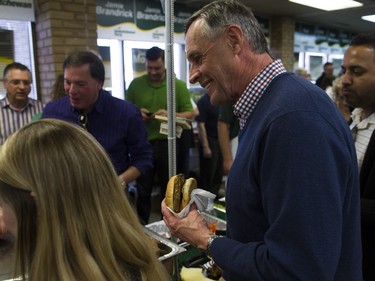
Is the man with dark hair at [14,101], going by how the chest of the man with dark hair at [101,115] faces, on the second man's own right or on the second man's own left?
on the second man's own right

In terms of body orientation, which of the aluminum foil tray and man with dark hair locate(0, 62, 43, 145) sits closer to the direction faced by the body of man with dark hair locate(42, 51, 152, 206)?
the aluminum foil tray

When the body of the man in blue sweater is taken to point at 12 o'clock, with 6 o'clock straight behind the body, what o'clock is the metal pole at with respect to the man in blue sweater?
The metal pole is roughly at 2 o'clock from the man in blue sweater.

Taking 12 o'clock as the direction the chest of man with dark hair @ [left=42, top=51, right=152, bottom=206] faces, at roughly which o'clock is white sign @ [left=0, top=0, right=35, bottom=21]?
The white sign is roughly at 4 o'clock from the man with dark hair.

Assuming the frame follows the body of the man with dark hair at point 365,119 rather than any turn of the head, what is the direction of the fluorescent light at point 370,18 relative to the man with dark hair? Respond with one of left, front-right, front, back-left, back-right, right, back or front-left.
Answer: back-right

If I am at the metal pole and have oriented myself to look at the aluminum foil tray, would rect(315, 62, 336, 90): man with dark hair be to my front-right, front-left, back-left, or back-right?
back-left

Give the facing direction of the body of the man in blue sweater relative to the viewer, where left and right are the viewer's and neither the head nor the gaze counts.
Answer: facing to the left of the viewer

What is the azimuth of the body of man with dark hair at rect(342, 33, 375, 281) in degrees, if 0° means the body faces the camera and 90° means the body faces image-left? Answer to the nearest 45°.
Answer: approximately 45°

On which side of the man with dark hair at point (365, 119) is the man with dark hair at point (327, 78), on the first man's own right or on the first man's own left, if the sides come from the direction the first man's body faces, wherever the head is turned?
on the first man's own right

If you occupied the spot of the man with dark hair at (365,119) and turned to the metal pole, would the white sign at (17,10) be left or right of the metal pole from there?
right

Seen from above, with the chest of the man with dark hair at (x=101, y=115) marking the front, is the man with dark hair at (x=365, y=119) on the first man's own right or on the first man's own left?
on the first man's own left

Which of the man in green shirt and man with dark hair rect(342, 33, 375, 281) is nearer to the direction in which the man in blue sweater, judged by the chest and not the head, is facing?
the man in green shirt

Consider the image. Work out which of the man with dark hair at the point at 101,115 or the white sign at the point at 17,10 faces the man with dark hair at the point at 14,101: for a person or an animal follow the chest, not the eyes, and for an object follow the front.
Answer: the white sign
